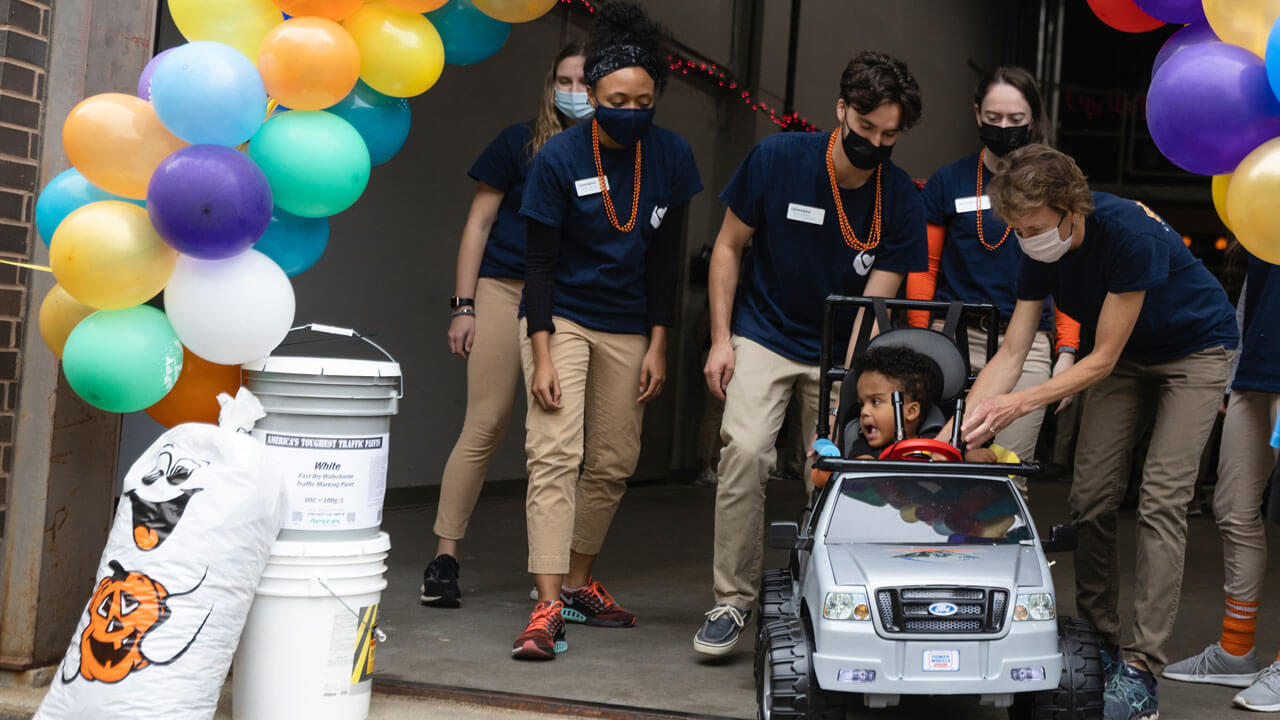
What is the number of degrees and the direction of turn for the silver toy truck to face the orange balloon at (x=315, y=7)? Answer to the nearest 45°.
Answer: approximately 90° to its right

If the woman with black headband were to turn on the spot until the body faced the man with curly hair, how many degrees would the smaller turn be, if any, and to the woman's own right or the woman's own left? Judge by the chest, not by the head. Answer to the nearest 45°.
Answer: approximately 90° to the woman's own left

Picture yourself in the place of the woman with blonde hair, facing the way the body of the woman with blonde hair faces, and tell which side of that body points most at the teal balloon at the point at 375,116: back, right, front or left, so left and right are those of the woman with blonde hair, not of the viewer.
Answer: right

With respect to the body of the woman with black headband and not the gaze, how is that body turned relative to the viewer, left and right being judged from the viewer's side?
facing the viewer

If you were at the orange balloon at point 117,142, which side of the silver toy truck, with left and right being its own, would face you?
right

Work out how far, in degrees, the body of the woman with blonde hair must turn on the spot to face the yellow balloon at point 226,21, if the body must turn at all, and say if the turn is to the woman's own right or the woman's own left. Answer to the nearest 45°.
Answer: approximately 90° to the woman's own right

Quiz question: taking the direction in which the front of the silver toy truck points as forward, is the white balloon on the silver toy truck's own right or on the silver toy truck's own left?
on the silver toy truck's own right

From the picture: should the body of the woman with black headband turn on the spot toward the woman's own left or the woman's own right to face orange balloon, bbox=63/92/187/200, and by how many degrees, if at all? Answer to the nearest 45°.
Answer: approximately 45° to the woman's own right

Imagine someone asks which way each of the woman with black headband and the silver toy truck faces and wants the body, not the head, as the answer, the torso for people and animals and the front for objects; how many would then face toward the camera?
2

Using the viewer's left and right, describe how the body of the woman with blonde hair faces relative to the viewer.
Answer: facing the viewer and to the right of the viewer

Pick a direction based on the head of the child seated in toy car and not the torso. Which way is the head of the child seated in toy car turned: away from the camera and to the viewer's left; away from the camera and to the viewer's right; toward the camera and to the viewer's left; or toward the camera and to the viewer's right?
toward the camera and to the viewer's left
